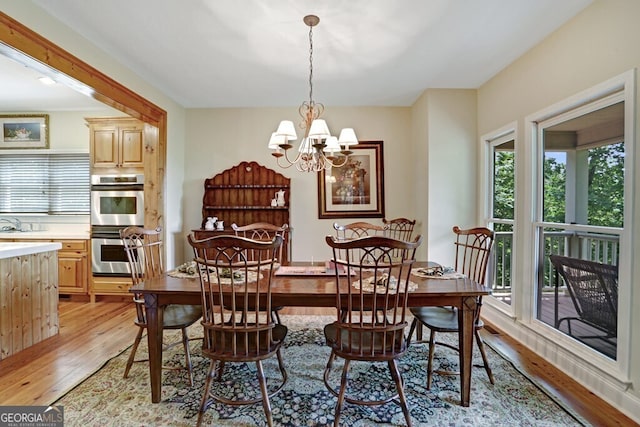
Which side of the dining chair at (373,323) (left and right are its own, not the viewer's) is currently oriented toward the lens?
back

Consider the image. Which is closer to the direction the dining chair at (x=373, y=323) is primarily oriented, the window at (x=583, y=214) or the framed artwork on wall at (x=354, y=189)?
the framed artwork on wall

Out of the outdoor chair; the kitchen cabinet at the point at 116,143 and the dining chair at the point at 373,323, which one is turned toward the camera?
the kitchen cabinet

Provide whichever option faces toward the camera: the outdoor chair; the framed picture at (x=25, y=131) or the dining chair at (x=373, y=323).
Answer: the framed picture

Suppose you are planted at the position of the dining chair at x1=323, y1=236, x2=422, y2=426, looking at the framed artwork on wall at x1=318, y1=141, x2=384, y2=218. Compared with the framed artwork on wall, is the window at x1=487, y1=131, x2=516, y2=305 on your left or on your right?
right

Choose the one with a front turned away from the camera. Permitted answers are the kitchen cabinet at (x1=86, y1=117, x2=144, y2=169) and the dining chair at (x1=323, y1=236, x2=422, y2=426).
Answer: the dining chair

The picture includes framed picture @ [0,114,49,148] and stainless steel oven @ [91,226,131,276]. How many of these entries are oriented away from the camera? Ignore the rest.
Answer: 0

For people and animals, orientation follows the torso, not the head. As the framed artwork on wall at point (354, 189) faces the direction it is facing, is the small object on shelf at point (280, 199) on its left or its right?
on its right

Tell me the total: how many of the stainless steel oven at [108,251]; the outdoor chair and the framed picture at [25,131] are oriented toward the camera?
2

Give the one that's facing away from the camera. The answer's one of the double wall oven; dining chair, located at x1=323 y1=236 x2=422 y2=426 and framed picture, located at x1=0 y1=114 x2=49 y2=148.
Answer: the dining chair

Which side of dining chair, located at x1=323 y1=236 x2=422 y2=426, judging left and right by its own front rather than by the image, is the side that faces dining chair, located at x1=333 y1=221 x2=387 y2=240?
front
